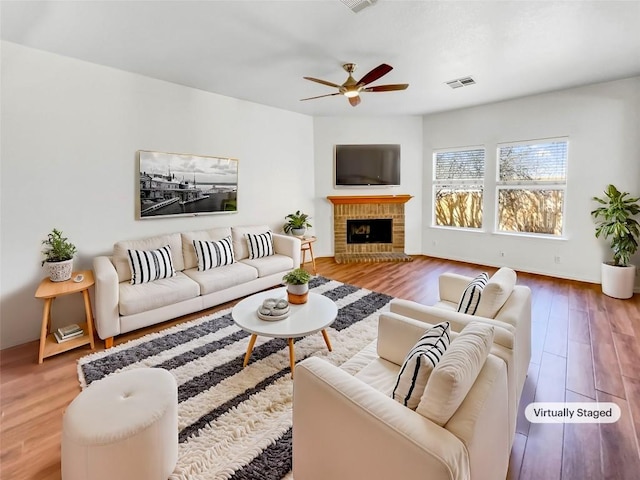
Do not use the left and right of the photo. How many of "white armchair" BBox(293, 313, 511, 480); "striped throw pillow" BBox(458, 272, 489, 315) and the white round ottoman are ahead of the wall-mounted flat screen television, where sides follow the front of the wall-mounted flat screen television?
3

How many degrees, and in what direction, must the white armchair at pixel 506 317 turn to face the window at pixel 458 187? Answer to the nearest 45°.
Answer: approximately 45° to its right

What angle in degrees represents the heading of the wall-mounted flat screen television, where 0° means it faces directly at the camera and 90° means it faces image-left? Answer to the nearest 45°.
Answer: approximately 0°

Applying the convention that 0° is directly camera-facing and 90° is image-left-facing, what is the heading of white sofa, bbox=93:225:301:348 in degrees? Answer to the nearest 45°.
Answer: approximately 315°

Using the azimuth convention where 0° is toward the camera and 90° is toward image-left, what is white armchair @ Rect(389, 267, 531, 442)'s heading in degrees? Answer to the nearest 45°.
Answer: approximately 135°

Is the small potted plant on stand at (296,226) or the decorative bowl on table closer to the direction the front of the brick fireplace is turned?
the decorative bowl on table

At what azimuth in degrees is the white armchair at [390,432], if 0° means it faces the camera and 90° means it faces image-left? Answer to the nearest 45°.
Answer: approximately 135°

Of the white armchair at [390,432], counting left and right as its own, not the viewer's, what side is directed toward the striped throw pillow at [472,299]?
right

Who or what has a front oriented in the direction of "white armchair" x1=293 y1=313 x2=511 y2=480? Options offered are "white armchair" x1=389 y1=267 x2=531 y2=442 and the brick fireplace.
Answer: the brick fireplace

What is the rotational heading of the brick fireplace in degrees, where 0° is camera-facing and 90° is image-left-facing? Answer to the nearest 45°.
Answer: approximately 0°

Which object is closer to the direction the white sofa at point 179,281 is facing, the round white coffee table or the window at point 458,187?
the round white coffee table
